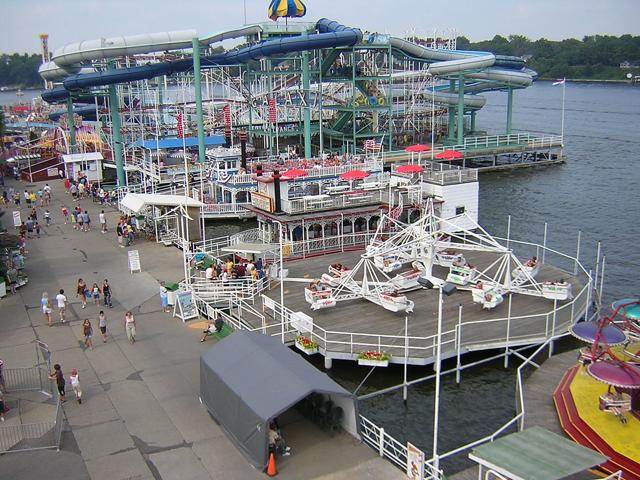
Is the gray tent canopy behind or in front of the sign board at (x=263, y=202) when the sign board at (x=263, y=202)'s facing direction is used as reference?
in front

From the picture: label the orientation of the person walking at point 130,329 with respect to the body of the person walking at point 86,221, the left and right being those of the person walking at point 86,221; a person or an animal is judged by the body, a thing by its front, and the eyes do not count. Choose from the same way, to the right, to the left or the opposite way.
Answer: the opposite way

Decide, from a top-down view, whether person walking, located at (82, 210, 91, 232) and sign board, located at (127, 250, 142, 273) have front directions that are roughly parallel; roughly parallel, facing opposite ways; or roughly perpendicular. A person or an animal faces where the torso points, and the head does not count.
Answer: roughly parallel, facing opposite ways

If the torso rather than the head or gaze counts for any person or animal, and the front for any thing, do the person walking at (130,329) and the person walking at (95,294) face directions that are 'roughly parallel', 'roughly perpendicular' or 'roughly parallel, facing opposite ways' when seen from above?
roughly parallel

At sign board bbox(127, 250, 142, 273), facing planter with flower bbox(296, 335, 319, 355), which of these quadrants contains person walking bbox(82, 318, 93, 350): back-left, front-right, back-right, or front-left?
front-right

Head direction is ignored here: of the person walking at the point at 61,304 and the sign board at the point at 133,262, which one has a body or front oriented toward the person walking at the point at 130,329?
the sign board

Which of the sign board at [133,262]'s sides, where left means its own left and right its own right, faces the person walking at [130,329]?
front

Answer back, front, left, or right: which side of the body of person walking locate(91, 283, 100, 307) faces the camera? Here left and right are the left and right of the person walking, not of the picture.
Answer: front

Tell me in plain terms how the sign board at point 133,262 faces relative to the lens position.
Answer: facing the viewer

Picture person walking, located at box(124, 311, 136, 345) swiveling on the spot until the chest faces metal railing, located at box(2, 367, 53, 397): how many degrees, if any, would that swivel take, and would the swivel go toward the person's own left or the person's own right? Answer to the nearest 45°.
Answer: approximately 45° to the person's own right

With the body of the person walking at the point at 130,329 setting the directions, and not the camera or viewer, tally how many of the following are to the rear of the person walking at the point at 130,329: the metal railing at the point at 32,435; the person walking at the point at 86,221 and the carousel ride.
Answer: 1
